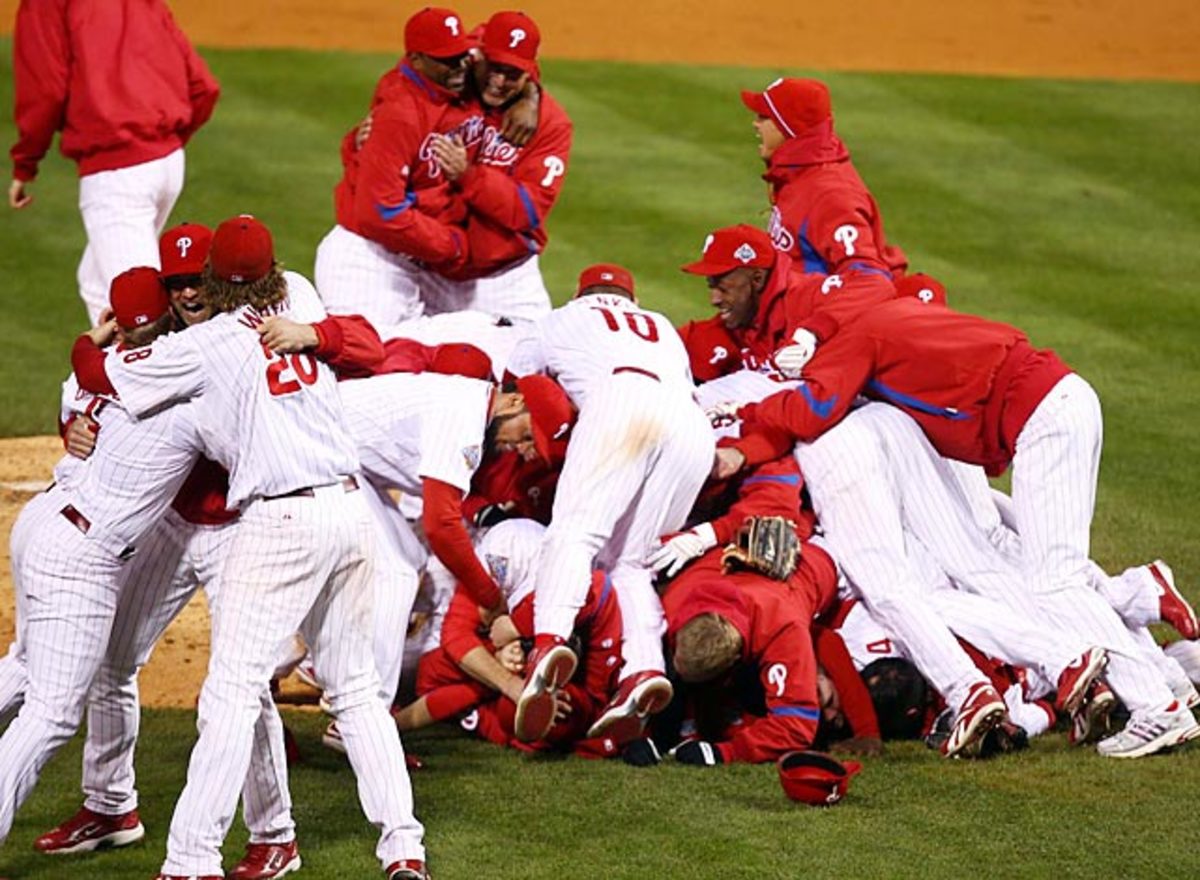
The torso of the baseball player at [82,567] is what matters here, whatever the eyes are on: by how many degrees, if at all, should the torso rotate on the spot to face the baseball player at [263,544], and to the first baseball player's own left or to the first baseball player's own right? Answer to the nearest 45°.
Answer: approximately 45° to the first baseball player's own right

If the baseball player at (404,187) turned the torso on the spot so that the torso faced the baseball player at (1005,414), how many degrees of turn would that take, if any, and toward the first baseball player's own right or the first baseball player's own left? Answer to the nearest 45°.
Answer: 0° — they already face them

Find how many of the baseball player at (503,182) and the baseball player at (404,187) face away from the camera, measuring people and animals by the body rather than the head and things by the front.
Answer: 0

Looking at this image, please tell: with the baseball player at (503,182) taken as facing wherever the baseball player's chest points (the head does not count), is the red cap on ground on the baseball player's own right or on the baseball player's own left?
on the baseball player's own left

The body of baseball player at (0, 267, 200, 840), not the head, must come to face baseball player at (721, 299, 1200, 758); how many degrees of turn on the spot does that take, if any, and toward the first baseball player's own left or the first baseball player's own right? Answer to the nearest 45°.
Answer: approximately 45° to the first baseball player's own right

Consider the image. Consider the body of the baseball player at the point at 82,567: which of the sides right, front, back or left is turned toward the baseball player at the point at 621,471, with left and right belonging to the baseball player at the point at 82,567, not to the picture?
front

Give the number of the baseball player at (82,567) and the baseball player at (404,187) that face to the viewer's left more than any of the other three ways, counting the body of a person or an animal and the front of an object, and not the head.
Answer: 0

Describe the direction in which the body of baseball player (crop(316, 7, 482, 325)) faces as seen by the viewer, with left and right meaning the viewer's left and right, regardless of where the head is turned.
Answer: facing the viewer and to the right of the viewer

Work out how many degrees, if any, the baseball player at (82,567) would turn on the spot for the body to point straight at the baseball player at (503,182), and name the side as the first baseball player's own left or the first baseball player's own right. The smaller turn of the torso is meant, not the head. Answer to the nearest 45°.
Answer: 0° — they already face them

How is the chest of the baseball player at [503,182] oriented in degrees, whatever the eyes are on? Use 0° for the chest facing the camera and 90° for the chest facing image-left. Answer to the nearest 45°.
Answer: approximately 45°

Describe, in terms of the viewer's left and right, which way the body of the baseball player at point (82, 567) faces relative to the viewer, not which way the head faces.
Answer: facing away from the viewer and to the right of the viewer

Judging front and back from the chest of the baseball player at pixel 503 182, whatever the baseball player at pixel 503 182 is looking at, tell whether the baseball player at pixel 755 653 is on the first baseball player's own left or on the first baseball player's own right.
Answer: on the first baseball player's own left
